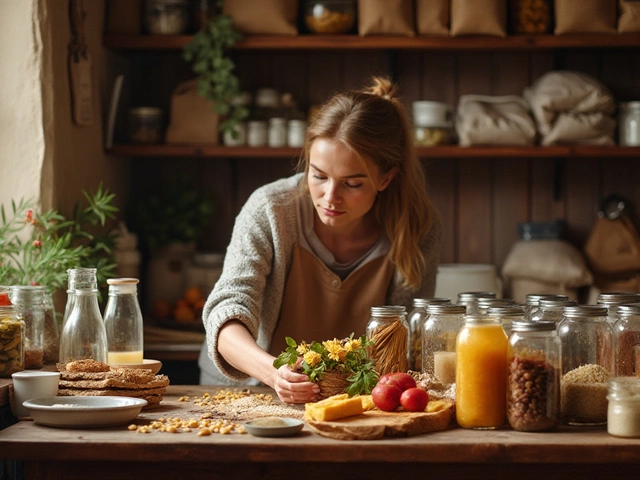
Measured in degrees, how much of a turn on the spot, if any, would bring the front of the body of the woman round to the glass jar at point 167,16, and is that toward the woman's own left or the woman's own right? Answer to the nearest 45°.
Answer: approximately 135° to the woman's own right

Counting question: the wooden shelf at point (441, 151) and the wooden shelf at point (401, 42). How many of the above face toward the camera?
2

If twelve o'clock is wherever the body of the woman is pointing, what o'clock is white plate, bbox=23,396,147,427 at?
The white plate is roughly at 1 o'clock from the woman.

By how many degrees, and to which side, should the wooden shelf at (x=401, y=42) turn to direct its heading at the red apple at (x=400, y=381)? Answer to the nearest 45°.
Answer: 0° — it already faces it

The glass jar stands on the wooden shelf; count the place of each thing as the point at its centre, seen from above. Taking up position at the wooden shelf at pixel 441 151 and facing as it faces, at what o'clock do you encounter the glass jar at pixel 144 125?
The glass jar is roughly at 3 o'clock from the wooden shelf.

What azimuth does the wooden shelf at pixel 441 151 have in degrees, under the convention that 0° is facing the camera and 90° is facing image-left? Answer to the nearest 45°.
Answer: approximately 0°

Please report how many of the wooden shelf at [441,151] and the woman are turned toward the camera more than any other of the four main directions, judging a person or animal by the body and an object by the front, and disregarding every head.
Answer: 2

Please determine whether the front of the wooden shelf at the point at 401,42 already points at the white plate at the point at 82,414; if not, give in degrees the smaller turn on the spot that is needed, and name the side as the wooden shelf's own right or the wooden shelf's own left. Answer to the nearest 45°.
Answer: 0° — it already faces it

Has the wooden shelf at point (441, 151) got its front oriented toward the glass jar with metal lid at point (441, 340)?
yes

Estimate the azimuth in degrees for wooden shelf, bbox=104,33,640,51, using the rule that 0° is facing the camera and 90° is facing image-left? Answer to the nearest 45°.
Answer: approximately 0°
